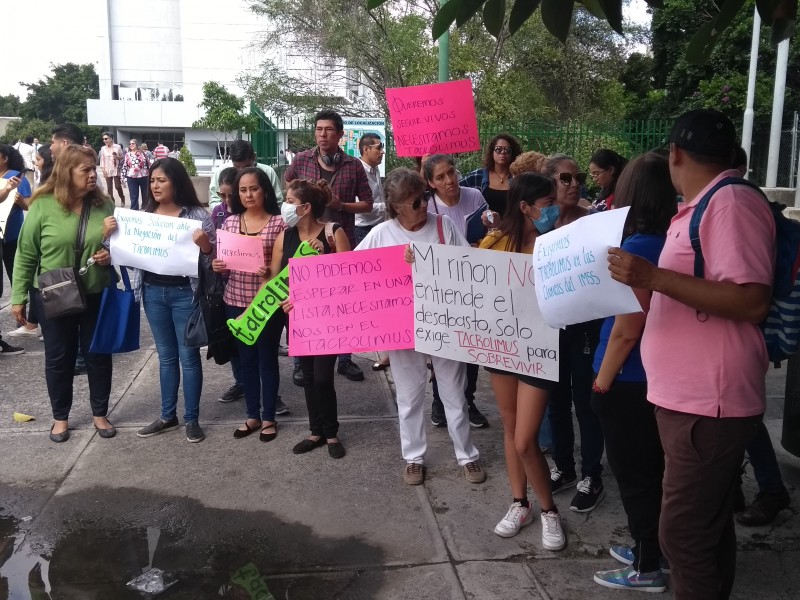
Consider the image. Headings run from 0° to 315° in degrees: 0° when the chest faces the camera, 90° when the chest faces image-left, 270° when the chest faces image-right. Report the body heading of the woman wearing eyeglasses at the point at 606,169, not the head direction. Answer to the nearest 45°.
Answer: approximately 45°

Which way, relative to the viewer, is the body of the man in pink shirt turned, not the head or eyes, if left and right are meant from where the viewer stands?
facing to the left of the viewer

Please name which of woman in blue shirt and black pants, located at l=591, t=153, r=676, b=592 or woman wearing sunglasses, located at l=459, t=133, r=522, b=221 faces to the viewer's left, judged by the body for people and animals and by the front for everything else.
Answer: the woman in blue shirt and black pants

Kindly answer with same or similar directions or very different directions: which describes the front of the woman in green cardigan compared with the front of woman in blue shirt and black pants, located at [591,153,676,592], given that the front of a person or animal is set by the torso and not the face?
very different directions

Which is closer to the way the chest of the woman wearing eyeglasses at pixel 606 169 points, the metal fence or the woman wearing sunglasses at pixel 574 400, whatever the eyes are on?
the woman wearing sunglasses

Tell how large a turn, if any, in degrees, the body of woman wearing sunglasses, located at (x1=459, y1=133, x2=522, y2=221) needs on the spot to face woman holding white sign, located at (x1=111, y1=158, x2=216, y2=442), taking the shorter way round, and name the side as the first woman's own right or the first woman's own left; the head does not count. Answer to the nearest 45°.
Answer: approximately 45° to the first woman's own right

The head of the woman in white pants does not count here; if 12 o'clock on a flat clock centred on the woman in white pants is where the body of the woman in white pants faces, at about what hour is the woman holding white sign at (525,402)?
The woman holding white sign is roughly at 11 o'clock from the woman in white pants.

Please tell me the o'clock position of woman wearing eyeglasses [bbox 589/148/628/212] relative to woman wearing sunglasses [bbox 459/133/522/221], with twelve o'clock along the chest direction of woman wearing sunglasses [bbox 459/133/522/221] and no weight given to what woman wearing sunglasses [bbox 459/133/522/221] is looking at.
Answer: woman wearing eyeglasses [bbox 589/148/628/212] is roughly at 10 o'clock from woman wearing sunglasses [bbox 459/133/522/221].

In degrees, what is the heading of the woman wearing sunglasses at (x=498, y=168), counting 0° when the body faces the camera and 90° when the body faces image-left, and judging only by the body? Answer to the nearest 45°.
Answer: approximately 0°
